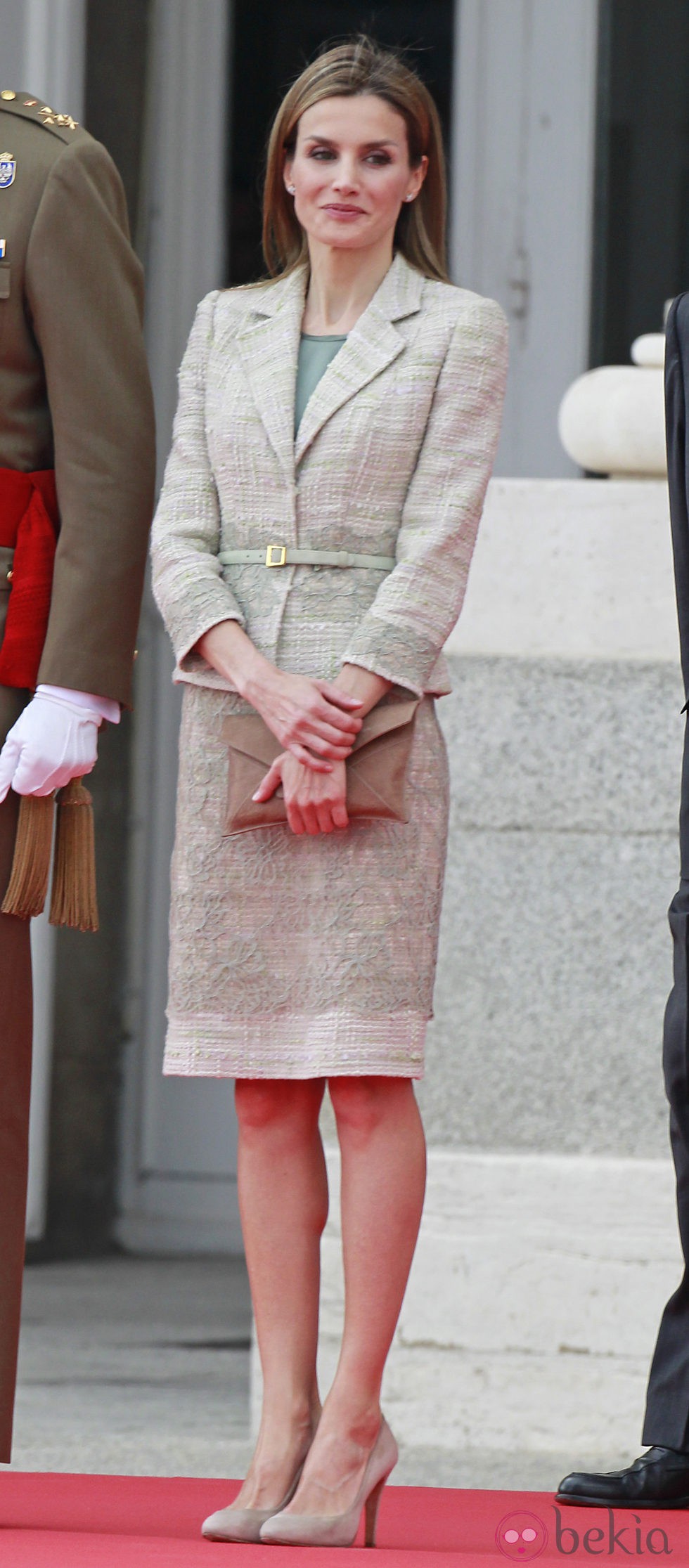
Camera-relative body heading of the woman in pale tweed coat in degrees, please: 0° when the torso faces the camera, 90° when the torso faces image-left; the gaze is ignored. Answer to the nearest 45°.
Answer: approximately 45°
